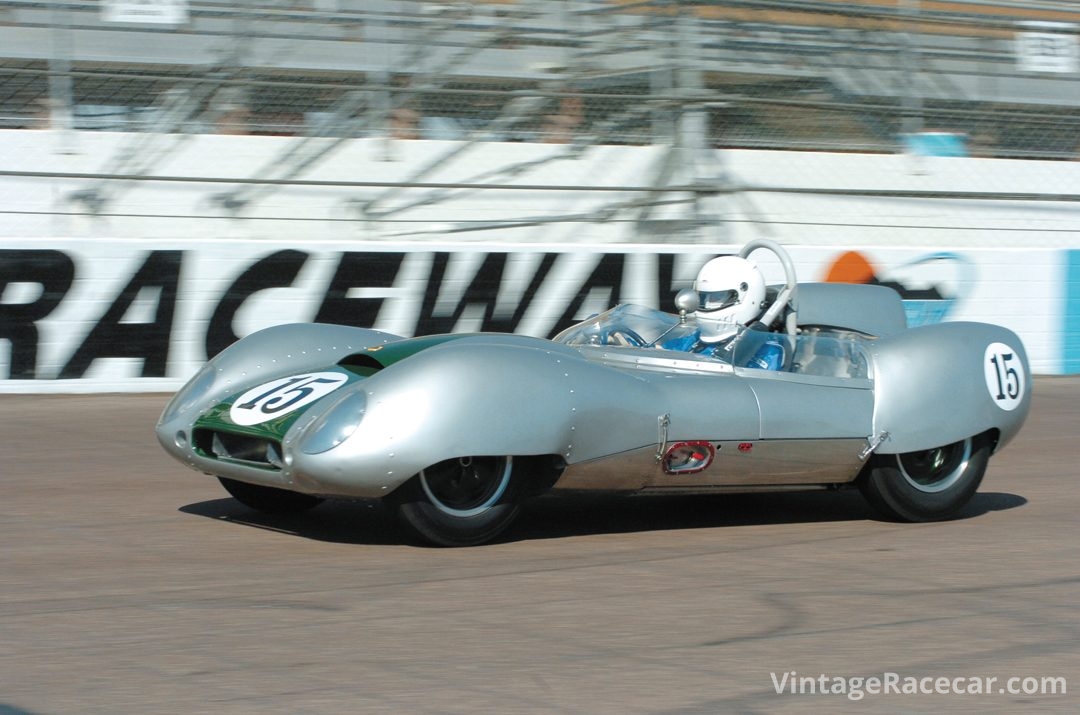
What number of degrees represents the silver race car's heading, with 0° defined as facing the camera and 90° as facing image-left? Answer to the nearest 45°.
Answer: approximately 45°

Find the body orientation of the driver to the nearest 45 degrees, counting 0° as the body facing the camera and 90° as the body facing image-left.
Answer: approximately 45°

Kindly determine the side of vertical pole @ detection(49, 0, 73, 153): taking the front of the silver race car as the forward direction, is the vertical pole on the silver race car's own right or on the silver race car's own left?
on the silver race car's own right

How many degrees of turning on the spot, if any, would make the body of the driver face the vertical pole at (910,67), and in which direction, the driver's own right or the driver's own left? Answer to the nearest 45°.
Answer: approximately 135° to the driver's own right
